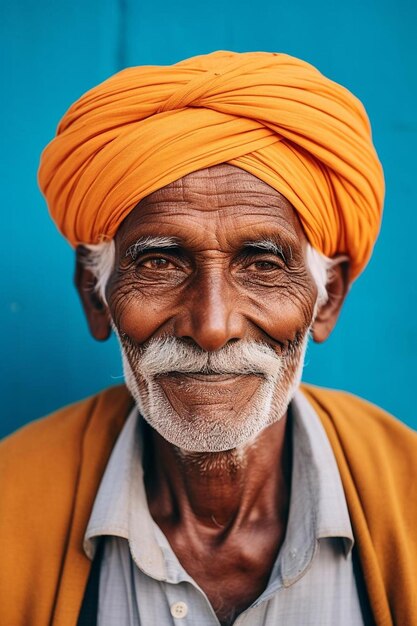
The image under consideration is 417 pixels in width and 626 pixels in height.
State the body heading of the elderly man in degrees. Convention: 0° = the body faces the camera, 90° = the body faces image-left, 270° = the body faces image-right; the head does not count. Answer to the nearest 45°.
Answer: approximately 0°
